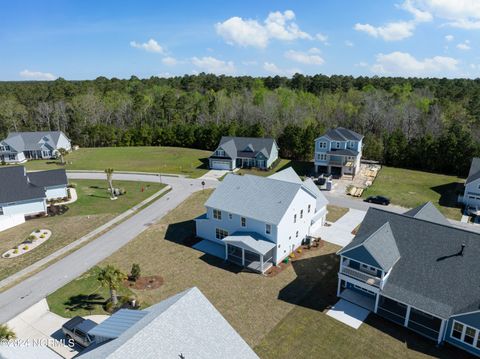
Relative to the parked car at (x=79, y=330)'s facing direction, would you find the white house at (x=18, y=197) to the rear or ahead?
to the rear

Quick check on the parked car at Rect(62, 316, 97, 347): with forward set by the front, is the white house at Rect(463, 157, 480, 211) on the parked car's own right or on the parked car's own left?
on the parked car's own left

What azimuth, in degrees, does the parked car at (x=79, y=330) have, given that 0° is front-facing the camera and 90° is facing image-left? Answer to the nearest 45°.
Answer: approximately 315°

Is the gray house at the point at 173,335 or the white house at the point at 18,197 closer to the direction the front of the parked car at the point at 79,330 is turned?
the gray house

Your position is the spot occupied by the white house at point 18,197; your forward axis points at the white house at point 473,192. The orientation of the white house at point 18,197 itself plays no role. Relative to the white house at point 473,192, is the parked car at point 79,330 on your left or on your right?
right

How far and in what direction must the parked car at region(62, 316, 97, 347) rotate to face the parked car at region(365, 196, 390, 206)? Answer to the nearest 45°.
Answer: approximately 45° to its left

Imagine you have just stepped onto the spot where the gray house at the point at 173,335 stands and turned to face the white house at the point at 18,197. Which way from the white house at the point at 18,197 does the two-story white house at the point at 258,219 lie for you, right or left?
right

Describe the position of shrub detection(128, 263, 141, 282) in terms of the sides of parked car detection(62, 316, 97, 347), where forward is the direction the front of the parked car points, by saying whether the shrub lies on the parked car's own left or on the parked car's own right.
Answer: on the parked car's own left
